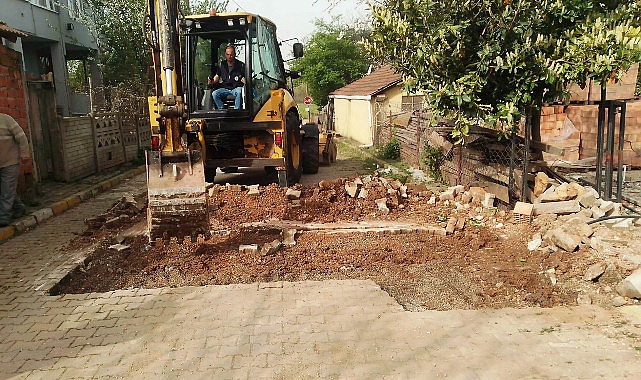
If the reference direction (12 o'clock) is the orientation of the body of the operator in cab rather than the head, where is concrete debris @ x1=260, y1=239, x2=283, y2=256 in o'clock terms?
The concrete debris is roughly at 12 o'clock from the operator in cab.

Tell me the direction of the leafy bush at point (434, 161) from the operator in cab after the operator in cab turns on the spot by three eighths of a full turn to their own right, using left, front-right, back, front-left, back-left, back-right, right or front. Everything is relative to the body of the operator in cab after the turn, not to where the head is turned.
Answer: back-right

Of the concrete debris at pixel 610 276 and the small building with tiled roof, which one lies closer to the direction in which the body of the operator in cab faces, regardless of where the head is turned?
the concrete debris

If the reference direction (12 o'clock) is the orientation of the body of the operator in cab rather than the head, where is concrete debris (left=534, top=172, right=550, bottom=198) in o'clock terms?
The concrete debris is roughly at 10 o'clock from the operator in cab.

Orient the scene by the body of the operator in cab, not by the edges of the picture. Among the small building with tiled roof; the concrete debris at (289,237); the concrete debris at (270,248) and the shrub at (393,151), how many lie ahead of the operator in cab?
2

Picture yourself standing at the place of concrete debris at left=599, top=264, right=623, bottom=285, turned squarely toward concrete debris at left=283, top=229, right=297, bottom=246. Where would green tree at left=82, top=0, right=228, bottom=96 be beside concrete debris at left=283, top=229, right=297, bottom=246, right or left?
right

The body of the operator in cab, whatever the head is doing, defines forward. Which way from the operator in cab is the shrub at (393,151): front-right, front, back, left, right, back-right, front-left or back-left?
back-left

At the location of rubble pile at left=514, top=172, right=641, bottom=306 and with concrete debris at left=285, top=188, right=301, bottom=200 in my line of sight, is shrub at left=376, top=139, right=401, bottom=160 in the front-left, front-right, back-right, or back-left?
front-right

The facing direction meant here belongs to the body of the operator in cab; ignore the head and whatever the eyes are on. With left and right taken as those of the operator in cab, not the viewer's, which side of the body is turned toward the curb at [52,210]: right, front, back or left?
right

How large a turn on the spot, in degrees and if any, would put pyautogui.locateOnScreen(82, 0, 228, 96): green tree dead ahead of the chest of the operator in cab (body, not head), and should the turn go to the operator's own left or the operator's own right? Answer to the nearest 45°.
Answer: approximately 180°

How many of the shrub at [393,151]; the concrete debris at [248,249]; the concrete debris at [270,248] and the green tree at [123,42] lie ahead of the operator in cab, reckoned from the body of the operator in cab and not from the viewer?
2

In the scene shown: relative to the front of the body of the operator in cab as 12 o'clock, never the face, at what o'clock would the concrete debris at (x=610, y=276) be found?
The concrete debris is roughly at 11 o'clock from the operator in cab.

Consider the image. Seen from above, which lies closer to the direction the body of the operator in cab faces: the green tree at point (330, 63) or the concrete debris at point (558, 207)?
the concrete debris

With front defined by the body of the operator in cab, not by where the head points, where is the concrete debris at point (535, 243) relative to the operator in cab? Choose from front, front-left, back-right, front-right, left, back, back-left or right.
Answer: front-left

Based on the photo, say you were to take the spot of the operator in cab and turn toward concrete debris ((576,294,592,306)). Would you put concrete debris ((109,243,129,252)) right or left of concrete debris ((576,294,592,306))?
right

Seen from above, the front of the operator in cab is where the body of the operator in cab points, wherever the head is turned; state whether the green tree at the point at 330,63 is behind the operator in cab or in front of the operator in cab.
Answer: behind

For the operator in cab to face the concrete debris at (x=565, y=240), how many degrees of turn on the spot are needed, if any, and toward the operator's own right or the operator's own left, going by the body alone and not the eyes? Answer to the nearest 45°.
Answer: approximately 45° to the operator's own left

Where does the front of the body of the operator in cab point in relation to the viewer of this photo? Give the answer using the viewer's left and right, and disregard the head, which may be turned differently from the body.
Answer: facing the viewer
